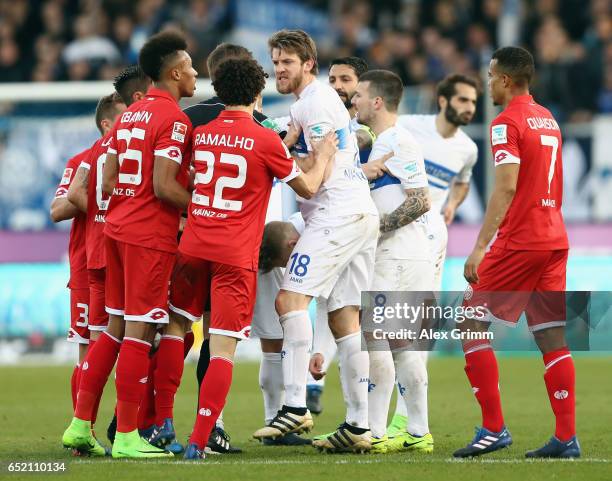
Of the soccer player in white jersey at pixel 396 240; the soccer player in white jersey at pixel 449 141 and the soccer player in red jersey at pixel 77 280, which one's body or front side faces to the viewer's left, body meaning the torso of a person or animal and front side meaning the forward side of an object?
the soccer player in white jersey at pixel 396 240

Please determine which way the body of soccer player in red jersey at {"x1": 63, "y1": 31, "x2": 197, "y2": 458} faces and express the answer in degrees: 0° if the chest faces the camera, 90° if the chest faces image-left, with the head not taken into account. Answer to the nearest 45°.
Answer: approximately 225°

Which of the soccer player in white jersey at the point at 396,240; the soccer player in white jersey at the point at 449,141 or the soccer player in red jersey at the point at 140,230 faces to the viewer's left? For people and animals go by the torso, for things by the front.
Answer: the soccer player in white jersey at the point at 396,240

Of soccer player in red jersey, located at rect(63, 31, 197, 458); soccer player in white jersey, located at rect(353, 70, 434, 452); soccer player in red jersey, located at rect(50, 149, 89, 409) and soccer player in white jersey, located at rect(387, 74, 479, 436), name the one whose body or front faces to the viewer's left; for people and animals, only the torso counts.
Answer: soccer player in white jersey, located at rect(353, 70, 434, 452)

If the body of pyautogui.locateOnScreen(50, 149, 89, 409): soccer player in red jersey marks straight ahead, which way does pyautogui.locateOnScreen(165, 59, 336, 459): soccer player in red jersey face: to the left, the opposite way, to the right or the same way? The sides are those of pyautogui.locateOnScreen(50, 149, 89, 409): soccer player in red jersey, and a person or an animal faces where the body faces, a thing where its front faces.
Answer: to the left

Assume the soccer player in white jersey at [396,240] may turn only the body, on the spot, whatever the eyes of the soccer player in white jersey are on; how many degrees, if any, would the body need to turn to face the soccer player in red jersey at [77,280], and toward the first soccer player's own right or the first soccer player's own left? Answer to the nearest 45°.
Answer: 0° — they already face them

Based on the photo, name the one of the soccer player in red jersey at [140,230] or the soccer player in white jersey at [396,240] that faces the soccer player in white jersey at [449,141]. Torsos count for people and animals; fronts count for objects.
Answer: the soccer player in red jersey

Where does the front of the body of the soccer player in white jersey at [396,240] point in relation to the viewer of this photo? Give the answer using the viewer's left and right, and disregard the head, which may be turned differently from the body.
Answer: facing to the left of the viewer

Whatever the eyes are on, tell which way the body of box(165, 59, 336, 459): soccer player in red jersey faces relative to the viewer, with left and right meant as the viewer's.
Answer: facing away from the viewer and to the right of the viewer

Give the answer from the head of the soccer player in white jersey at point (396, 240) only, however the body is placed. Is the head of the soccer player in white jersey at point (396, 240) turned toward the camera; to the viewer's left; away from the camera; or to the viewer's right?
to the viewer's left

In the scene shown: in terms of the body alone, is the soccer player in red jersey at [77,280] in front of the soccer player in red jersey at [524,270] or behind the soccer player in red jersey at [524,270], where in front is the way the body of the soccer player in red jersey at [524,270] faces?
in front

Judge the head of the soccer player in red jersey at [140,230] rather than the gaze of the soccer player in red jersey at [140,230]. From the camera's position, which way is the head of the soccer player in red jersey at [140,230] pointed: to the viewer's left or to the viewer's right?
to the viewer's right

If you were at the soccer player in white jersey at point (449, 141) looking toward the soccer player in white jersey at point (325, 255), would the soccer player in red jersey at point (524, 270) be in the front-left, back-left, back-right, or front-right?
front-left

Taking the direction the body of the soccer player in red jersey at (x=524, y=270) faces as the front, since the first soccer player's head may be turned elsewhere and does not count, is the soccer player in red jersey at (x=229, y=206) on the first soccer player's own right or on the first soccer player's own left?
on the first soccer player's own left

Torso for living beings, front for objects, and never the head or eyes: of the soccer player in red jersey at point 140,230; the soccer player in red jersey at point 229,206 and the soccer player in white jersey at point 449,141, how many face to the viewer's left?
0

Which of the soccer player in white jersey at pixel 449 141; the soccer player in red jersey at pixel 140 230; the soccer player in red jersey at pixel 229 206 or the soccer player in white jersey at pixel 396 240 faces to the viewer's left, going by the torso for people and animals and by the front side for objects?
the soccer player in white jersey at pixel 396 240

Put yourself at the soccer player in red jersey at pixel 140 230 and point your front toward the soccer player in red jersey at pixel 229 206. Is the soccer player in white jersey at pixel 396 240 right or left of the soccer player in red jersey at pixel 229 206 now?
left
